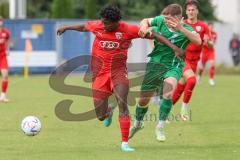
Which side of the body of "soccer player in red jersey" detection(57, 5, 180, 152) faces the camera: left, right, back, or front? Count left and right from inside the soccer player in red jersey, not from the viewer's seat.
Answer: front

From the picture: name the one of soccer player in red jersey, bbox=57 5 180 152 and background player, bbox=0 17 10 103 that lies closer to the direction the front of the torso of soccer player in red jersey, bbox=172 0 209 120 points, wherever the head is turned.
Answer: the soccer player in red jersey

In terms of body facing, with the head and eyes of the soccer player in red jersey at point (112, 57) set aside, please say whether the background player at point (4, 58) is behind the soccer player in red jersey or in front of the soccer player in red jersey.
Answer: behind

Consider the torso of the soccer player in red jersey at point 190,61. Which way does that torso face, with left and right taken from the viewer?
facing the viewer

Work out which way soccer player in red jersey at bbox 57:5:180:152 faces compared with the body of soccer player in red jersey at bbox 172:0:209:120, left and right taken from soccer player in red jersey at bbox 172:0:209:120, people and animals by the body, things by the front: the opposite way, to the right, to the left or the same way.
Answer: the same way

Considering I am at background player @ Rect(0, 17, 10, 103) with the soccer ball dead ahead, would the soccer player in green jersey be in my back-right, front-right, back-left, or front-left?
front-left

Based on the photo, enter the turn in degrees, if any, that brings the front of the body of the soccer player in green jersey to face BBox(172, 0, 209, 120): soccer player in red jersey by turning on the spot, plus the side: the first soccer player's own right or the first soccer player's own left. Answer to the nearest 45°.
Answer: approximately 180°
